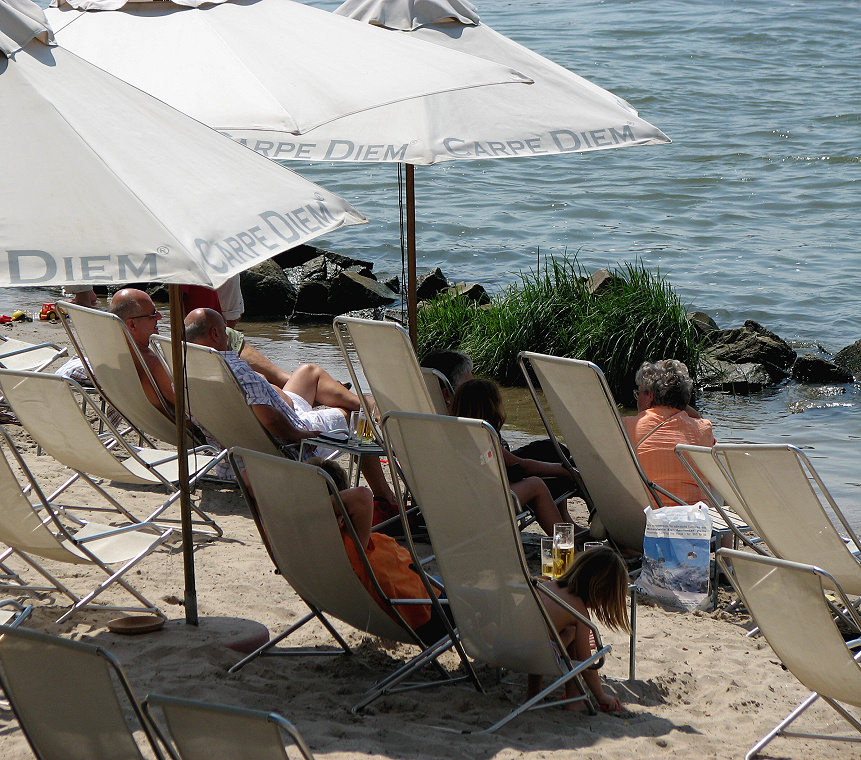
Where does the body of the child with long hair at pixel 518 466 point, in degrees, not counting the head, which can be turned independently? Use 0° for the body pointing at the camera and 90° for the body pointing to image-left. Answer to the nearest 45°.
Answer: approximately 225°

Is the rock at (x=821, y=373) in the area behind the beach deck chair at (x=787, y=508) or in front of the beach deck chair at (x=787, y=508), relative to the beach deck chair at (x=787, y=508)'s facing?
in front

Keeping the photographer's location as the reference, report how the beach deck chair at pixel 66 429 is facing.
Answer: facing away from the viewer and to the right of the viewer

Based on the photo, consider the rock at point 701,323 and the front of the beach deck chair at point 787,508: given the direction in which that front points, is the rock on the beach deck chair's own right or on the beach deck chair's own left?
on the beach deck chair's own left

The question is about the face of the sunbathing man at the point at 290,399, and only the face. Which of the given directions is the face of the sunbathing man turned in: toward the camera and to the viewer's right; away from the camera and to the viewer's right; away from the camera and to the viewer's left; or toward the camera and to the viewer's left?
away from the camera and to the viewer's right

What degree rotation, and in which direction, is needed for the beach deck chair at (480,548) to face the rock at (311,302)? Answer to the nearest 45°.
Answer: approximately 45° to its left

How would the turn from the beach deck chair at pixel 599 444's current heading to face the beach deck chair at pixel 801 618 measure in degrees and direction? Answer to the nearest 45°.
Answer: approximately 135° to its right

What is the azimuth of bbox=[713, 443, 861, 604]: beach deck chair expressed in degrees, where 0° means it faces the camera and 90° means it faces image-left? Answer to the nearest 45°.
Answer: approximately 225°

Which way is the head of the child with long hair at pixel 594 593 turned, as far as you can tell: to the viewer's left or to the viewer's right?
to the viewer's right
